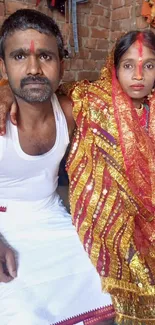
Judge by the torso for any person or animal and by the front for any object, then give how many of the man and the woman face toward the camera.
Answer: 2

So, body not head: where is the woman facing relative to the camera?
toward the camera

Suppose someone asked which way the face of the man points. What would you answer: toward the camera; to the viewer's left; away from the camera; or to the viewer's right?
toward the camera

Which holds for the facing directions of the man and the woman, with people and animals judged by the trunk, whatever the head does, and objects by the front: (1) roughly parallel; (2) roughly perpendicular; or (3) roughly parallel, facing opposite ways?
roughly parallel

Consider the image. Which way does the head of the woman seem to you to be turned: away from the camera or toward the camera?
toward the camera
